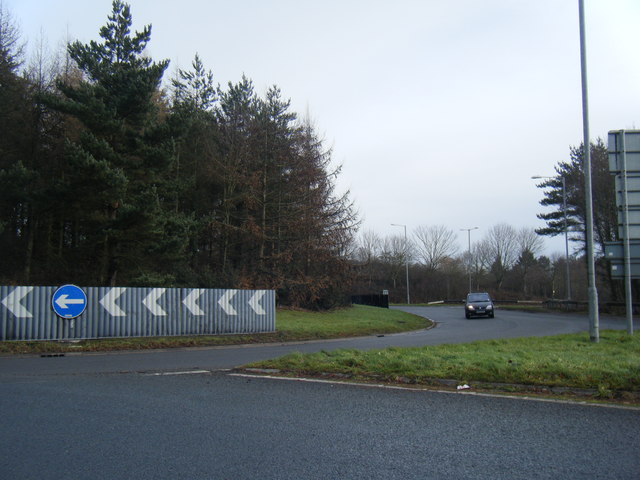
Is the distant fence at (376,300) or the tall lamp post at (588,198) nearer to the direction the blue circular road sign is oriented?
the tall lamp post

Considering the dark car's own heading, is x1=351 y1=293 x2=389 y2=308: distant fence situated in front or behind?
behind

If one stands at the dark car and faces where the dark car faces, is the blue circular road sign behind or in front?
in front

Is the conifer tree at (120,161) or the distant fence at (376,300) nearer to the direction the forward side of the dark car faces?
the conifer tree

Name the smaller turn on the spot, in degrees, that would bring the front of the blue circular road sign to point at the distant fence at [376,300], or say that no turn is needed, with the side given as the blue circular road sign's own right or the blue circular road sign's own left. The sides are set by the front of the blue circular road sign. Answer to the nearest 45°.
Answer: approximately 135° to the blue circular road sign's own left

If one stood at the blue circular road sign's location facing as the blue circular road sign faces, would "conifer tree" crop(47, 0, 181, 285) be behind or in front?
behind

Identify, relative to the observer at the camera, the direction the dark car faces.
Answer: facing the viewer

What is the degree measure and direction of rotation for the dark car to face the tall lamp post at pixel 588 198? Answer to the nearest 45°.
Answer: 0° — it already faces it

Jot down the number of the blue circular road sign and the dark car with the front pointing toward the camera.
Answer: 2

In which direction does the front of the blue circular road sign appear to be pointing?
toward the camera

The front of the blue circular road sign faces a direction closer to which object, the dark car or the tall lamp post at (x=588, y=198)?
the tall lamp post

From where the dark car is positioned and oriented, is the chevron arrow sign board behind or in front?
in front
